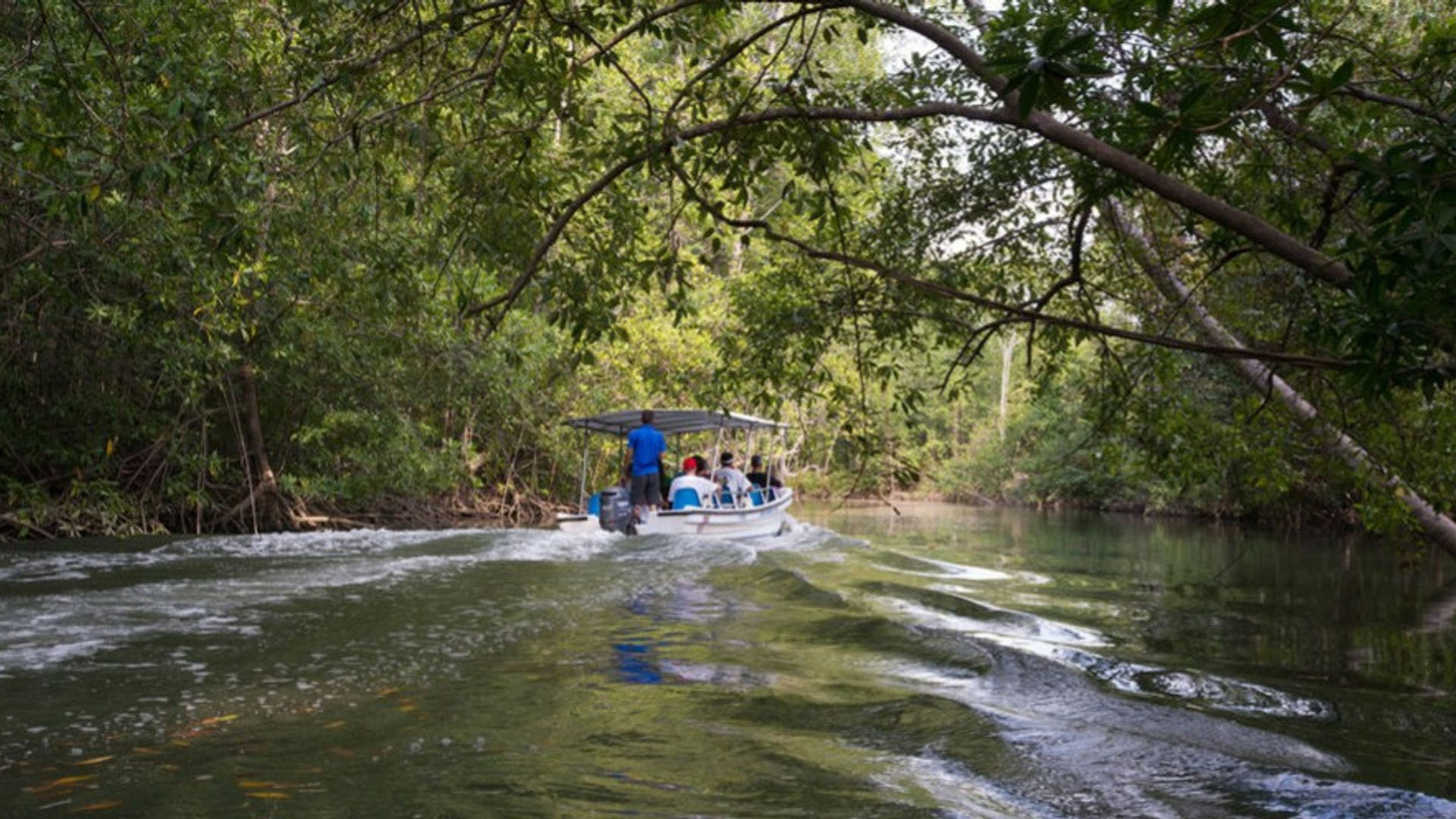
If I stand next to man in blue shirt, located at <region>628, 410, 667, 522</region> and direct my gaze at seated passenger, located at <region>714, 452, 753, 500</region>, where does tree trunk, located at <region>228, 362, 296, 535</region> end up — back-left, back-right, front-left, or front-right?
back-left

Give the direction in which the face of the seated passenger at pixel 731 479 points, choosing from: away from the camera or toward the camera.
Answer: away from the camera

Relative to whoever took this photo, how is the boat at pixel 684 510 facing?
facing away from the viewer and to the right of the viewer

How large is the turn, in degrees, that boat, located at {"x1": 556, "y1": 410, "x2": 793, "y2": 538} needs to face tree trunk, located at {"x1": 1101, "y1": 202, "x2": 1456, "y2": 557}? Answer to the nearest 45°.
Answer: approximately 90° to its right

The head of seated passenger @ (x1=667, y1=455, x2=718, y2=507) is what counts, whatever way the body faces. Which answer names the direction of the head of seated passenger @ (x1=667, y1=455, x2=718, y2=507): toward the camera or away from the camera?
away from the camera

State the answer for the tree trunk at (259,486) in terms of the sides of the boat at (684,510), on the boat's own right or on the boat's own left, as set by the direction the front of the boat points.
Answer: on the boat's own left
